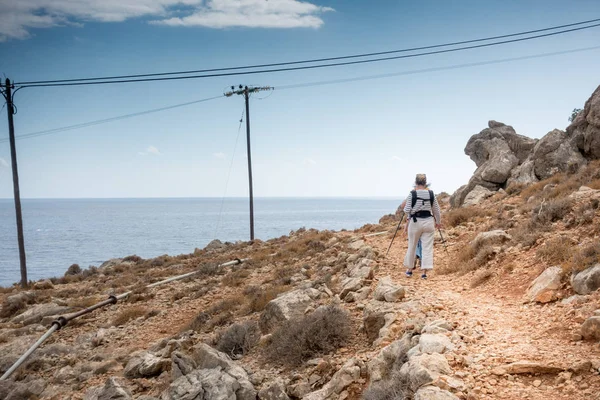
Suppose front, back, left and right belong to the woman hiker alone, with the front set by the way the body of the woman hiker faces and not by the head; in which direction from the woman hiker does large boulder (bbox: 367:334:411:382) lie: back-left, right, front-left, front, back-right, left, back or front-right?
back

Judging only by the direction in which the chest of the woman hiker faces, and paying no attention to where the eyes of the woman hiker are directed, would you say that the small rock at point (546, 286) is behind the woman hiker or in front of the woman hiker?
behind

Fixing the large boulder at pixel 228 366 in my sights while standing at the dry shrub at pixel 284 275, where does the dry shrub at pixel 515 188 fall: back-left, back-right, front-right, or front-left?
back-left

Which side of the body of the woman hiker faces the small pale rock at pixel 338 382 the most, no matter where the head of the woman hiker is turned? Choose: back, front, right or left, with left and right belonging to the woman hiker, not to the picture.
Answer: back

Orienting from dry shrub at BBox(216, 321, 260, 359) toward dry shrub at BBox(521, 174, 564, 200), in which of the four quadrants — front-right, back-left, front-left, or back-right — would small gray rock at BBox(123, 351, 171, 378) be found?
back-left

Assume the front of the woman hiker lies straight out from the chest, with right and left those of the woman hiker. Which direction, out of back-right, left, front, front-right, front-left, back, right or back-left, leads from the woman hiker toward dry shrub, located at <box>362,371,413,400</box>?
back

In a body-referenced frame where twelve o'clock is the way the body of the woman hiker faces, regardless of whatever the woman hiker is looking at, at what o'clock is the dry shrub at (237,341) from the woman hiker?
The dry shrub is roughly at 8 o'clock from the woman hiker.

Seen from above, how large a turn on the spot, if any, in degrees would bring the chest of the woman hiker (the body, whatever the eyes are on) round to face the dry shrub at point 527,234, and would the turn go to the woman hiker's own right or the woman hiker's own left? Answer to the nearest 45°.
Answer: approximately 90° to the woman hiker's own right

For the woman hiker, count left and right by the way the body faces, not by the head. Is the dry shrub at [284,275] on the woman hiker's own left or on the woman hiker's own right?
on the woman hiker's own left

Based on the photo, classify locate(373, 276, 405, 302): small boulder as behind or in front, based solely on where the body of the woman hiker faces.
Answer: behind

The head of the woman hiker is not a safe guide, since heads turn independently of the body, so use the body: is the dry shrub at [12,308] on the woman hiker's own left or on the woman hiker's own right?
on the woman hiker's own left

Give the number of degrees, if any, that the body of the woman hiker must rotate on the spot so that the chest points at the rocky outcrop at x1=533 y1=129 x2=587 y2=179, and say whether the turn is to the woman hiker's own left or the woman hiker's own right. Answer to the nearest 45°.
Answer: approximately 45° to the woman hiker's own right

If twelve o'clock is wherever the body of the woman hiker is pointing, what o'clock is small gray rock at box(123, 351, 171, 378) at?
The small gray rock is roughly at 8 o'clock from the woman hiker.

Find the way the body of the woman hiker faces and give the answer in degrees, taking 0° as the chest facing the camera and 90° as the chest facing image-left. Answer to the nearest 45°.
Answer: approximately 180°

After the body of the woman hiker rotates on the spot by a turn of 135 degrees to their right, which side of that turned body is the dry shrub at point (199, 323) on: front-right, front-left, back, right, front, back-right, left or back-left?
back-right
